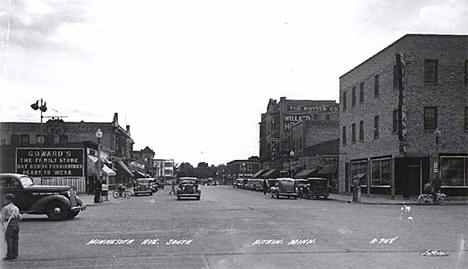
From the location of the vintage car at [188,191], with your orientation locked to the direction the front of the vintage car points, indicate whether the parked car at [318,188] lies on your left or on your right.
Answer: on your left

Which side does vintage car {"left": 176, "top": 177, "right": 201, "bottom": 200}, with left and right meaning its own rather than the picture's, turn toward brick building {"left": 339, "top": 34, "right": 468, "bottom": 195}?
left

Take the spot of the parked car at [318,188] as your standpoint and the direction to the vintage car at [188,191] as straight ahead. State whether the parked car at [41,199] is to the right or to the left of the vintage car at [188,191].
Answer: left

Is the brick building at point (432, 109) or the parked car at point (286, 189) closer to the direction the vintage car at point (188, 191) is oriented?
the brick building

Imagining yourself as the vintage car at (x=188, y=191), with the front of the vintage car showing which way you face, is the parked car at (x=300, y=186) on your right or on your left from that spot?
on your left

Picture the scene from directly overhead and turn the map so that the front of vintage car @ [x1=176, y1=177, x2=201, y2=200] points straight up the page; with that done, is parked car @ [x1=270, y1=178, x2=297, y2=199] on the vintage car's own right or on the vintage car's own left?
on the vintage car's own left

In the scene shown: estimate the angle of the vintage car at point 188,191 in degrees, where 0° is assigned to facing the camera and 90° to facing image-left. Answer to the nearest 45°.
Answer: approximately 0°

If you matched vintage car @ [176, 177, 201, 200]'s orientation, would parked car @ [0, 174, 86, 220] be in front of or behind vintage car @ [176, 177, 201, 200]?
in front
